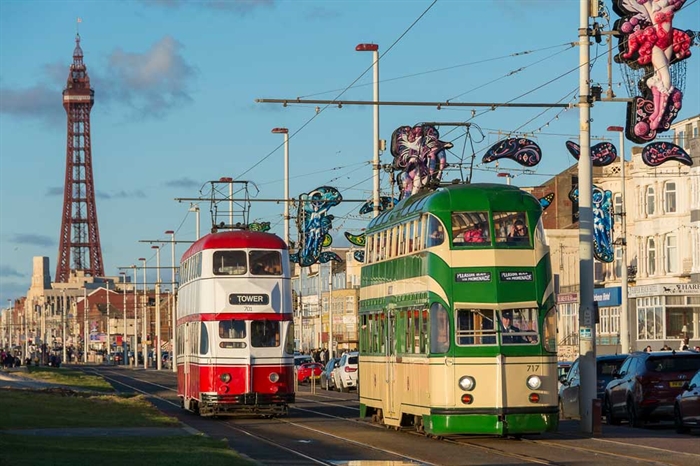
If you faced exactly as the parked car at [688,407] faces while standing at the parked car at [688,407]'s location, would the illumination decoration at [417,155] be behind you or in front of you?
in front

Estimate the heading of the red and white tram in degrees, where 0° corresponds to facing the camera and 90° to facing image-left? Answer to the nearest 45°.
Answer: approximately 0°

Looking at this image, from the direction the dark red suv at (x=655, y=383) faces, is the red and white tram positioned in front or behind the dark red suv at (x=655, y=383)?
in front

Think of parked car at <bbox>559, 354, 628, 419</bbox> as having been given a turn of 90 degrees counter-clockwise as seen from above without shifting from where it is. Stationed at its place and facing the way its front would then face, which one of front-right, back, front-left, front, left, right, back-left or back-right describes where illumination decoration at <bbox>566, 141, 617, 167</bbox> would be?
back-right

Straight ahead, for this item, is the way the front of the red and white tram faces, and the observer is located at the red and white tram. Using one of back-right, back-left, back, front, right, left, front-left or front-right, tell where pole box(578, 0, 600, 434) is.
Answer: front-left

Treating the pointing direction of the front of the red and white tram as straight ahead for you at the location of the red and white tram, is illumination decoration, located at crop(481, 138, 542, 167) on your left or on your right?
on your left

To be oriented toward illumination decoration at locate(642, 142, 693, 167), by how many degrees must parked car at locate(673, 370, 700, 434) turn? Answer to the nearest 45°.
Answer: approximately 45° to its right
